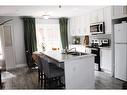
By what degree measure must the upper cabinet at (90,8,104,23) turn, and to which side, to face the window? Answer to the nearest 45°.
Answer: approximately 90° to its right

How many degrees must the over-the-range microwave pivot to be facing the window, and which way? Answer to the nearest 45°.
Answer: approximately 90° to its right

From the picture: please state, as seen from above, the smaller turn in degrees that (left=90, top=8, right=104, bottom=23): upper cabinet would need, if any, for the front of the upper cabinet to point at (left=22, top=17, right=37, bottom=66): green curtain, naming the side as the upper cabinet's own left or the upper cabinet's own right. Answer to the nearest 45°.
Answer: approximately 45° to the upper cabinet's own right

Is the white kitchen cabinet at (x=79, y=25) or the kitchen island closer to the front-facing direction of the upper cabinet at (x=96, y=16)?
the kitchen island

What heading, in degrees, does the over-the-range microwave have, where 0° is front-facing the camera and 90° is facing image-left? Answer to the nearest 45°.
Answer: approximately 45°

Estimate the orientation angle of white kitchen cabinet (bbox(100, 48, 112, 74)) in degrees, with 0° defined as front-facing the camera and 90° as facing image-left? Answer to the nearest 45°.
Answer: approximately 45°

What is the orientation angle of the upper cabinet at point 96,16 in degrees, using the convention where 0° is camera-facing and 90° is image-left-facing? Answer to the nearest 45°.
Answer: approximately 45°
